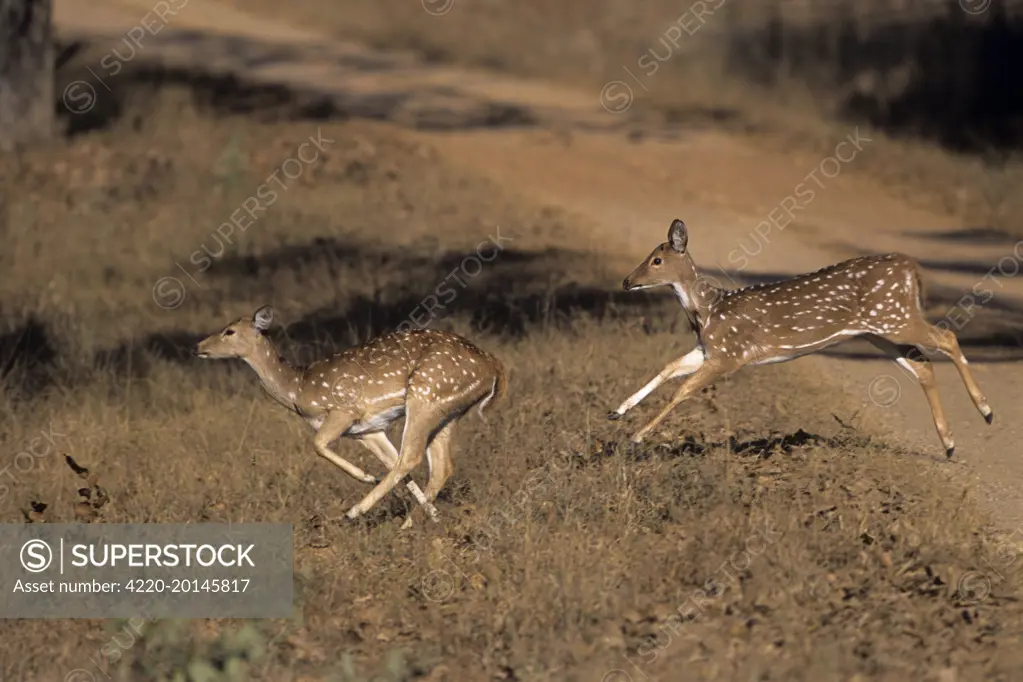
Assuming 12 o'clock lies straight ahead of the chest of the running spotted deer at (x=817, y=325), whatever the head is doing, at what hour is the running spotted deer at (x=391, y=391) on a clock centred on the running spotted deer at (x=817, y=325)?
the running spotted deer at (x=391, y=391) is roughly at 11 o'clock from the running spotted deer at (x=817, y=325).

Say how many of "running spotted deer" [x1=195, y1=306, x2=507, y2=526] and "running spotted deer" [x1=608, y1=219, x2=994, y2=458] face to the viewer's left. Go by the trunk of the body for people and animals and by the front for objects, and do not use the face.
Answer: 2

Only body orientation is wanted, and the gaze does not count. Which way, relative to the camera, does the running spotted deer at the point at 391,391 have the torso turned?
to the viewer's left

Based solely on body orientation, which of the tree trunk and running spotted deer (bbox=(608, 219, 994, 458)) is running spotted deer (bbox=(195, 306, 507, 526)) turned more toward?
the tree trunk

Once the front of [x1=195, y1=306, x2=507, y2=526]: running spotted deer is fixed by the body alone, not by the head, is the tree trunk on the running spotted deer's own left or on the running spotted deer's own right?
on the running spotted deer's own right

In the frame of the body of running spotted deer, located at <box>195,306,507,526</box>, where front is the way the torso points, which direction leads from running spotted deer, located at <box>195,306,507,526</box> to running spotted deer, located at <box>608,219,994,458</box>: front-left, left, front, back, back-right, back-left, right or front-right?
back

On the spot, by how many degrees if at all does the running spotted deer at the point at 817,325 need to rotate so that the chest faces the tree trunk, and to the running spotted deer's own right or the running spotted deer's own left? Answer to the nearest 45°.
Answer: approximately 45° to the running spotted deer's own right

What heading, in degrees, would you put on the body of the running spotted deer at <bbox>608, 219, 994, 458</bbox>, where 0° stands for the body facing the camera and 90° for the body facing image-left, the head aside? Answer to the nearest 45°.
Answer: approximately 90°
